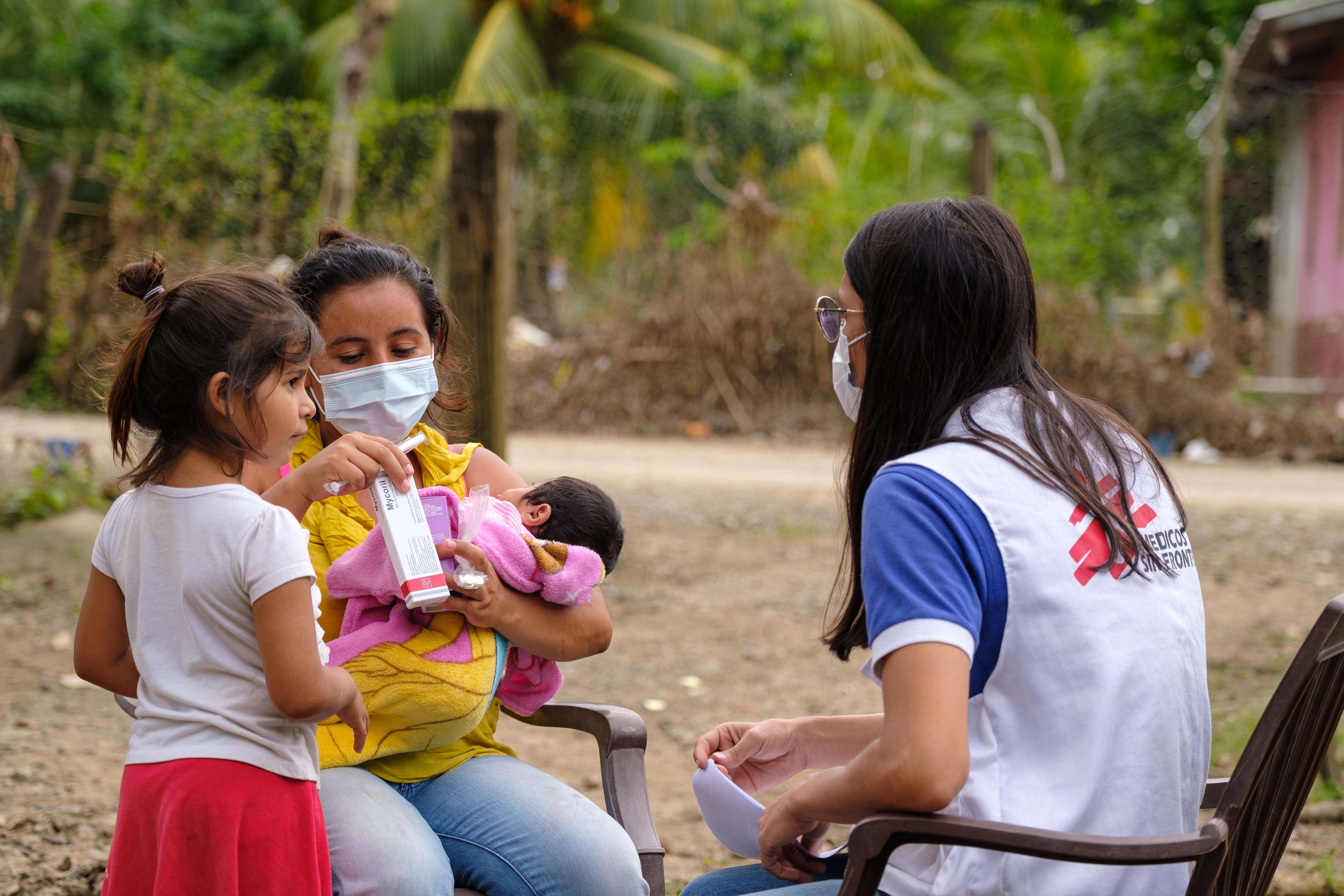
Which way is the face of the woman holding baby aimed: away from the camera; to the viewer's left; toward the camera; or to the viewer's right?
toward the camera

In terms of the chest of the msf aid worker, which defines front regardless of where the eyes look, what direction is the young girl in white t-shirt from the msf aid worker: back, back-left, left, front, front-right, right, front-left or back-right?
front-left

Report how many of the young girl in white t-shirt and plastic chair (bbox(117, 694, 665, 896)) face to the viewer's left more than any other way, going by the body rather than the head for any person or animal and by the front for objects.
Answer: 0

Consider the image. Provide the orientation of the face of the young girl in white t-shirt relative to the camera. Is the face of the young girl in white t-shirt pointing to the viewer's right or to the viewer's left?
to the viewer's right

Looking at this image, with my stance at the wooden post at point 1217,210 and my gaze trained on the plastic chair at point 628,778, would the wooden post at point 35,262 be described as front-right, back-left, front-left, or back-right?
front-right

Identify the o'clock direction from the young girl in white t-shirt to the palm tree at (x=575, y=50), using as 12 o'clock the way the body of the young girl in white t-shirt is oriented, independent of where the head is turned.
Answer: The palm tree is roughly at 11 o'clock from the young girl in white t-shirt.

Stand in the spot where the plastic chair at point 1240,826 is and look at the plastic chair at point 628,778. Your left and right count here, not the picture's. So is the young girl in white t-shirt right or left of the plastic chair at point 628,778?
left

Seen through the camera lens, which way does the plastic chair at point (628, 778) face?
facing the viewer and to the right of the viewer

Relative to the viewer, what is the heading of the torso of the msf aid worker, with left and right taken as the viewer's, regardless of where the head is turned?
facing away from the viewer and to the left of the viewer

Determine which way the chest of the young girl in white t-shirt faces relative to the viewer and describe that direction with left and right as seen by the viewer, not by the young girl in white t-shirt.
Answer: facing away from the viewer and to the right of the viewer

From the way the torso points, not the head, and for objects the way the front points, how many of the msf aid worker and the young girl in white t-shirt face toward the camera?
0

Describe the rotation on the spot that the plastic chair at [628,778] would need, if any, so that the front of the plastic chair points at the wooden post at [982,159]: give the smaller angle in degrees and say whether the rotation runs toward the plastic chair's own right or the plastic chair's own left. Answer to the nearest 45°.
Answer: approximately 90° to the plastic chair's own left

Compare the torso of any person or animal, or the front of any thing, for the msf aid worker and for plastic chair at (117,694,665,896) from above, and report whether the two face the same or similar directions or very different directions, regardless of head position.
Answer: very different directions
